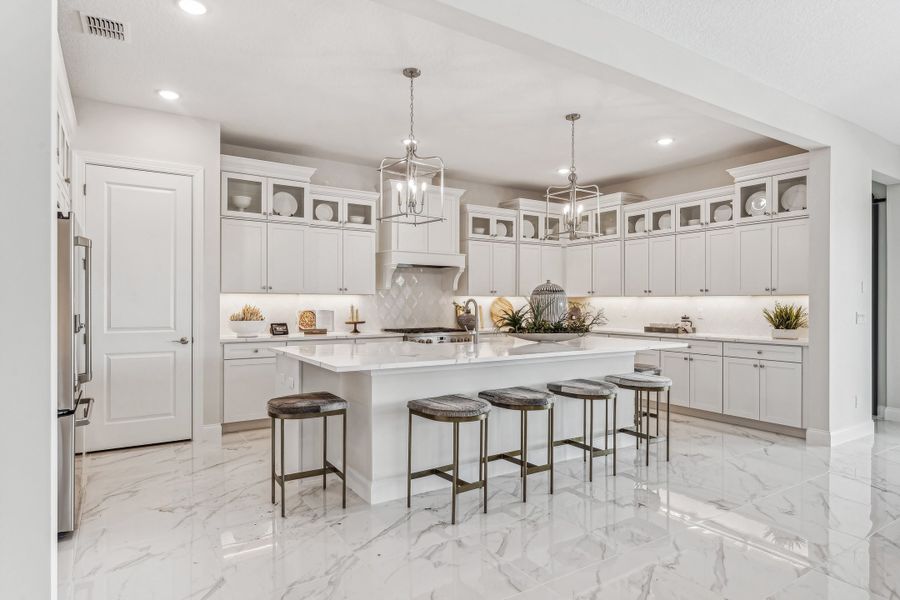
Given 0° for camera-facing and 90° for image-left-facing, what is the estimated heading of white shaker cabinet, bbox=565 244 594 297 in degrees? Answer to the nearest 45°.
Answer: approximately 45°

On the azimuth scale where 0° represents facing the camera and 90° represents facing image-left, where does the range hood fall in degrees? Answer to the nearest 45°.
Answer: approximately 315°

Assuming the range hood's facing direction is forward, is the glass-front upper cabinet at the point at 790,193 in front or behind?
in front

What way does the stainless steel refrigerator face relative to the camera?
to the viewer's right

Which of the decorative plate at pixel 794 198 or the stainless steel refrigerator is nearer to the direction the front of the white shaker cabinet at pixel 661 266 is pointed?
the stainless steel refrigerator

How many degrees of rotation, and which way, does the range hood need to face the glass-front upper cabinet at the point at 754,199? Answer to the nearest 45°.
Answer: approximately 45° to its left

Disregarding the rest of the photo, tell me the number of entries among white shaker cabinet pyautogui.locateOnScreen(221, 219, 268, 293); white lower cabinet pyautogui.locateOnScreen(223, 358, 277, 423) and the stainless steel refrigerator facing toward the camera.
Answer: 2

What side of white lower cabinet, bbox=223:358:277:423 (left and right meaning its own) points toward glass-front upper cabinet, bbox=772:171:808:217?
left
